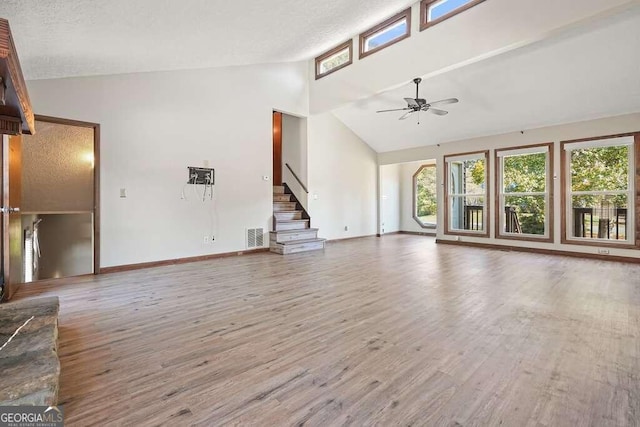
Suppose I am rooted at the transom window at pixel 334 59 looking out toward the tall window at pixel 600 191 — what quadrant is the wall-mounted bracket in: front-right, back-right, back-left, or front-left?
back-right

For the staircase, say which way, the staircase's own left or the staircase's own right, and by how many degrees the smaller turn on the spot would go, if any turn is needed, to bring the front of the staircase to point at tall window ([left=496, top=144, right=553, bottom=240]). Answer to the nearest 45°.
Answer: approximately 45° to the staircase's own left

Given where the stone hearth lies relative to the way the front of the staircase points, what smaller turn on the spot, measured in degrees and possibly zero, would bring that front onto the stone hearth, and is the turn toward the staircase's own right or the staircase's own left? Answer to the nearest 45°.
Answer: approximately 45° to the staircase's own right

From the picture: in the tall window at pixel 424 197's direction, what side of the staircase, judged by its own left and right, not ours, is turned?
left

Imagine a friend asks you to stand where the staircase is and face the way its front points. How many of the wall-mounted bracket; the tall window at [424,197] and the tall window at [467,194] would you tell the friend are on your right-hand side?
1

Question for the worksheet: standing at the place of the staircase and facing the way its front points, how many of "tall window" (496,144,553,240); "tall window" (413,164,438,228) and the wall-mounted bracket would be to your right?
1

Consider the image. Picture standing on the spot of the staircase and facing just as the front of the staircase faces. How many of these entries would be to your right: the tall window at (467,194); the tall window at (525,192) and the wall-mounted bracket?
1

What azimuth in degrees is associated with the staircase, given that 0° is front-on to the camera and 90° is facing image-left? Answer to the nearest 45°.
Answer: approximately 315°

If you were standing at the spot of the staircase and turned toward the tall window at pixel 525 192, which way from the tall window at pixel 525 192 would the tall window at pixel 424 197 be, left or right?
left
